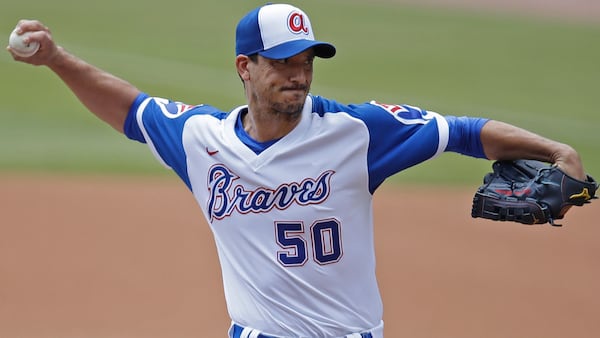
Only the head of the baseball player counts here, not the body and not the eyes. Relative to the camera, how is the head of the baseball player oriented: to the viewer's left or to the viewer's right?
to the viewer's right

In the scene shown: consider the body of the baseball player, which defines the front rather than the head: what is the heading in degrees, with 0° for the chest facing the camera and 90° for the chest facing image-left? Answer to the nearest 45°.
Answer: approximately 0°
